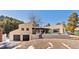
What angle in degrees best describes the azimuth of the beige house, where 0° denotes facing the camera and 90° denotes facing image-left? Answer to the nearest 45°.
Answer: approximately 0°

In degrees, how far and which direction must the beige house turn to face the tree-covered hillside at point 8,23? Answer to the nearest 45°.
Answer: approximately 90° to its right

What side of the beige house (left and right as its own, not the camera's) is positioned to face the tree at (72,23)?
left
